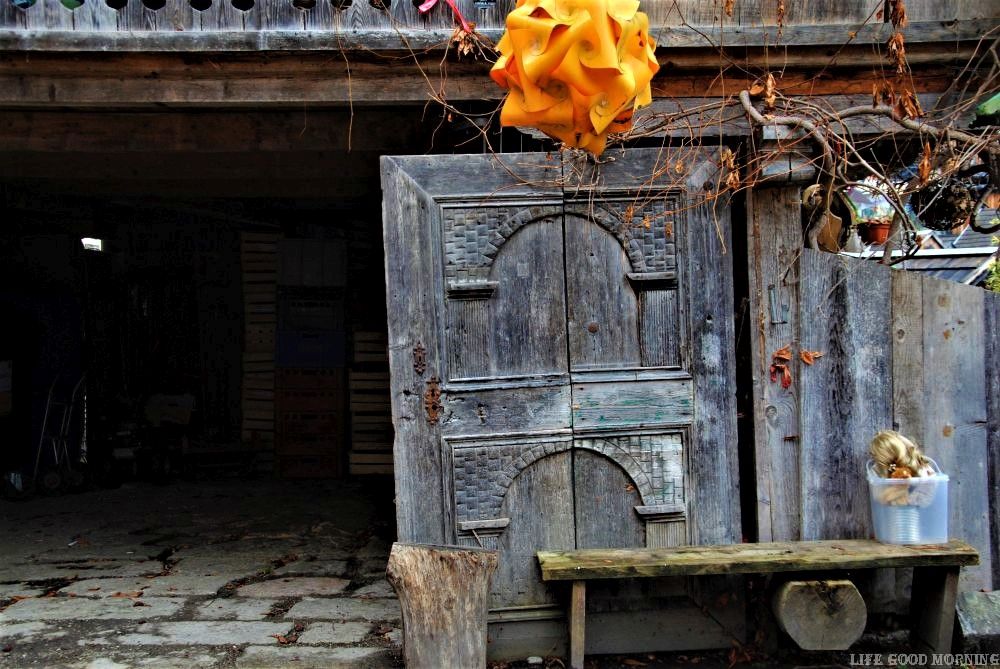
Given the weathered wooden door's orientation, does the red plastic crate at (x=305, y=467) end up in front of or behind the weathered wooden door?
behind

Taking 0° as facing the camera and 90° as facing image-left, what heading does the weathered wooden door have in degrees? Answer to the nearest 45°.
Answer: approximately 0°

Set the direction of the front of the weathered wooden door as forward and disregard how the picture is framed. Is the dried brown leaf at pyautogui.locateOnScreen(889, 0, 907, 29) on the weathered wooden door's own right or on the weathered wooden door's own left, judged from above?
on the weathered wooden door's own left

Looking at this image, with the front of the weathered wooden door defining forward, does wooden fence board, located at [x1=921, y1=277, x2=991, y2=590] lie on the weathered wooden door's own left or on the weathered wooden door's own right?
on the weathered wooden door's own left

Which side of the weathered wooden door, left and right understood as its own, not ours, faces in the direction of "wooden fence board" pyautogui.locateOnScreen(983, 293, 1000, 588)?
left

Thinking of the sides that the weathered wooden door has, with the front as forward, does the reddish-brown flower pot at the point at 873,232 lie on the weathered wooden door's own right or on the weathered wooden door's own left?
on the weathered wooden door's own left
